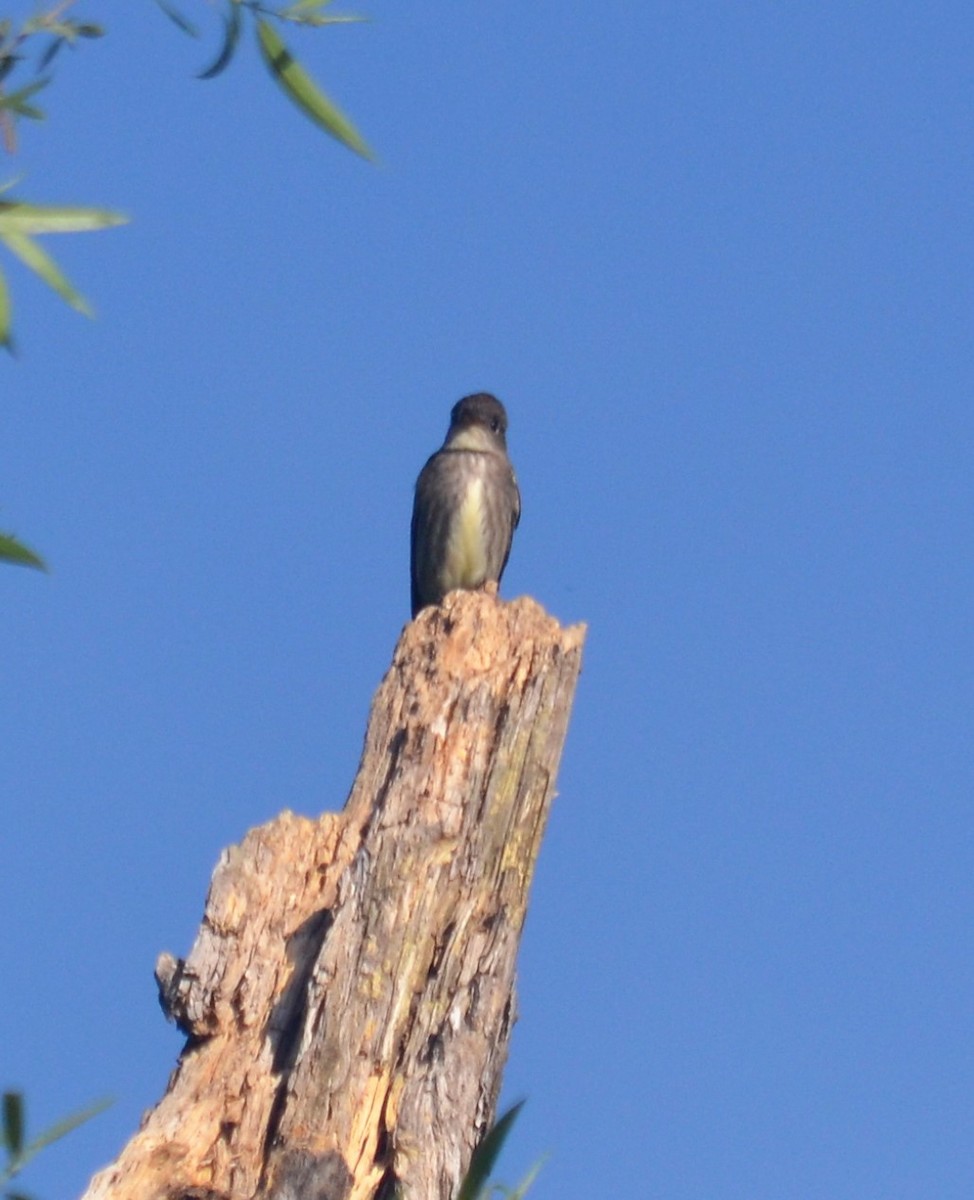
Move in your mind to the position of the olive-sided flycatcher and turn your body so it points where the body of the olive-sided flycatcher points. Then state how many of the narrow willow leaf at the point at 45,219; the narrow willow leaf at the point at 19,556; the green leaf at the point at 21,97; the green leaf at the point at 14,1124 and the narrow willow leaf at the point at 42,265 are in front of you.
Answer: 5

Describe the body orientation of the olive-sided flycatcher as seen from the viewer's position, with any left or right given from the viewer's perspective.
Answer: facing the viewer

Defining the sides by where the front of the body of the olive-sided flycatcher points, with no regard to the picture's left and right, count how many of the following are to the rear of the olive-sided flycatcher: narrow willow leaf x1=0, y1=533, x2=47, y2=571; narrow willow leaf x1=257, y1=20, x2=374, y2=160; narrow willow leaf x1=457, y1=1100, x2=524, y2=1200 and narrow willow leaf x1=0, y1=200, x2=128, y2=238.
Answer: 0

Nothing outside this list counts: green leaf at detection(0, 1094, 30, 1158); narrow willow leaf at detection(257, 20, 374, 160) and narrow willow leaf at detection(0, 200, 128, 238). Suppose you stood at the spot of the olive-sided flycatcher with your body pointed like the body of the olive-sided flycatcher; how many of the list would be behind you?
0

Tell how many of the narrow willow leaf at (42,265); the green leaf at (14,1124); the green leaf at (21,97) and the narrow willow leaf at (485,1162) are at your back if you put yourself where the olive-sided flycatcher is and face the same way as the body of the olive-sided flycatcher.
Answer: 0

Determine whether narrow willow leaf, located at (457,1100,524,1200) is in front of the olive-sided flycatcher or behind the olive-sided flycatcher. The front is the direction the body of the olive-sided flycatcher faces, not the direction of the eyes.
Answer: in front

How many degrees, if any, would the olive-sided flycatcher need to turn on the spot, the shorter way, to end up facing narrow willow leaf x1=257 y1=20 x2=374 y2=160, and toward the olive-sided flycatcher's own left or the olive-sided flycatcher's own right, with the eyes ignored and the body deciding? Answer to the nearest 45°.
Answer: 0° — it already faces it

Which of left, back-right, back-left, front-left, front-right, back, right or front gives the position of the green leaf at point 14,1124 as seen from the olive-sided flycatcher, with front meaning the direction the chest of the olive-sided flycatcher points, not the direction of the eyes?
front

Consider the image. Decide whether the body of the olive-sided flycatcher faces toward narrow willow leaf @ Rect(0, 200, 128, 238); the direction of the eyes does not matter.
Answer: yes

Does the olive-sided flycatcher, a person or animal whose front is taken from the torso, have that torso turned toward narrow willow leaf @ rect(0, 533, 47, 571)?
yes
